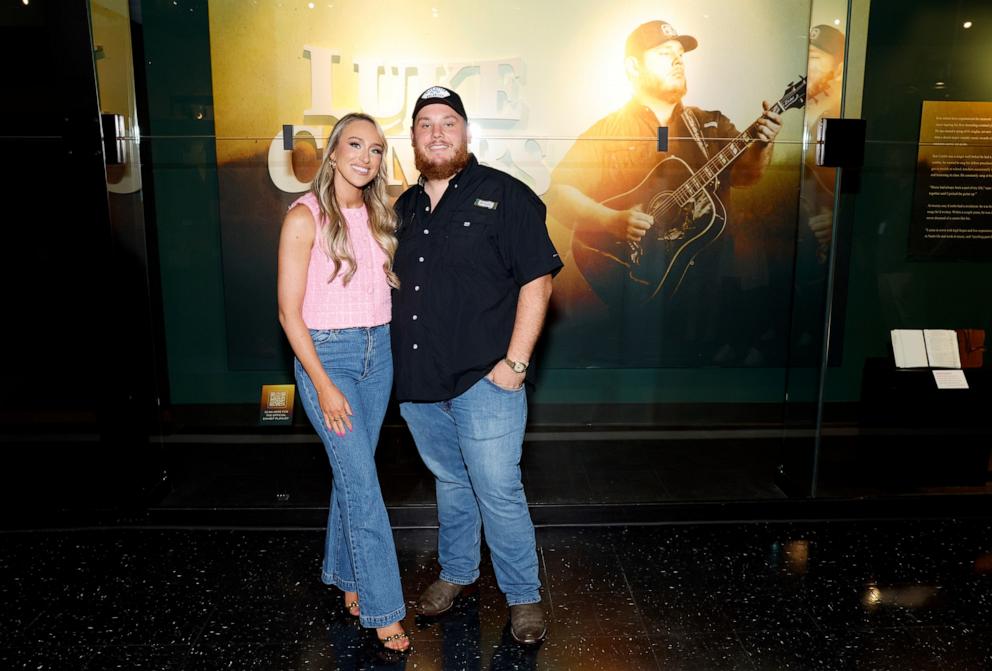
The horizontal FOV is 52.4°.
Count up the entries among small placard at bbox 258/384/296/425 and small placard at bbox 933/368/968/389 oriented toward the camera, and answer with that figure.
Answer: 2

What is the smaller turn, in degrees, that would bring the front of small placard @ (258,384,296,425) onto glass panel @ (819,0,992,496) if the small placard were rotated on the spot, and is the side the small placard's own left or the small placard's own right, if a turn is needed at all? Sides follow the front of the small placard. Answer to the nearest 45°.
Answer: approximately 90° to the small placard's own left

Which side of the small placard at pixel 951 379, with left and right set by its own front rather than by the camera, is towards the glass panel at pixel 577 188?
right

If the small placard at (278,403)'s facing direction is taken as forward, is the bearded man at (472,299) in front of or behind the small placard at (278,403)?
in front

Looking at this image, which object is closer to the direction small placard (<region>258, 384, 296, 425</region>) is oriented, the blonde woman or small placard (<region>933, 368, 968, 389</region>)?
the blonde woman

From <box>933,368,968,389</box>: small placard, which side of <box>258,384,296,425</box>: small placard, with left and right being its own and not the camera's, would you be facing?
left

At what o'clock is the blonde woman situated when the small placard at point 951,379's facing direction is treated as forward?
The blonde woman is roughly at 1 o'clock from the small placard.

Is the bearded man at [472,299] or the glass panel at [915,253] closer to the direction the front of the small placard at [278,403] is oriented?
the bearded man

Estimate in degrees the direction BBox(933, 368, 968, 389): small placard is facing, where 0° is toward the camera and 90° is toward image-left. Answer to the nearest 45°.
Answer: approximately 0°

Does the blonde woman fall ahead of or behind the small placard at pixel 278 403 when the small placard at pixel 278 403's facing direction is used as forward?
ahead
